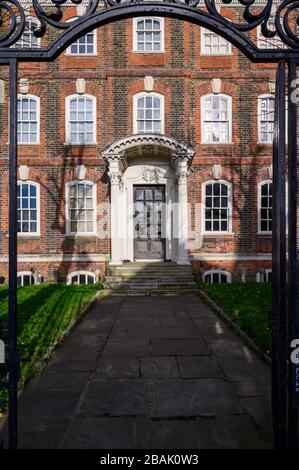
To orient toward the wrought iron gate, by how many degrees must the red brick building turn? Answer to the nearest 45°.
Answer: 0° — it already faces it

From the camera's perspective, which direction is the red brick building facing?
toward the camera
